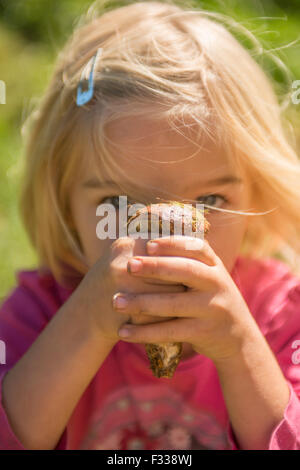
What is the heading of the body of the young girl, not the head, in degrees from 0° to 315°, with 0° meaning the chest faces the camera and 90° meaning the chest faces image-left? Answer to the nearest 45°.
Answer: approximately 0°
